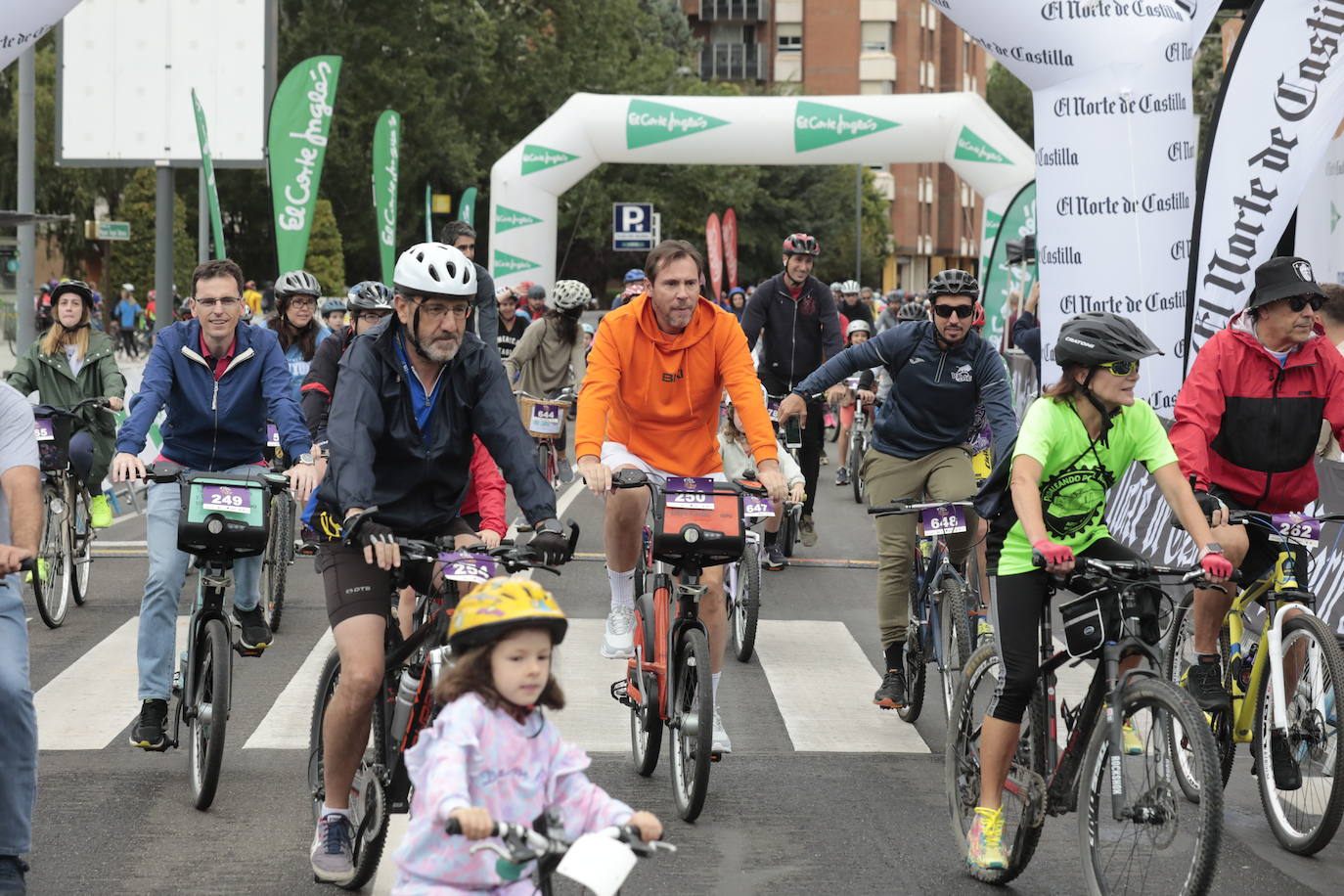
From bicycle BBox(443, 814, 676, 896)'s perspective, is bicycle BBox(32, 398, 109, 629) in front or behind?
behind

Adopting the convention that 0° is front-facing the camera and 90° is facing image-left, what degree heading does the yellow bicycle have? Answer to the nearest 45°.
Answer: approximately 315°

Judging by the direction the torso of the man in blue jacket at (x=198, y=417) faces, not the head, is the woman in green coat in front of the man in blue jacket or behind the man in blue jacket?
behind

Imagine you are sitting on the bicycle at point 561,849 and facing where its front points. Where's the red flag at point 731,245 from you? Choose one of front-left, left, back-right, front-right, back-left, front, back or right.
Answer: back-left

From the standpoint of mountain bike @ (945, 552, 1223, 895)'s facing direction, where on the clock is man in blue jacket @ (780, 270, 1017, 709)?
The man in blue jacket is roughly at 7 o'clock from the mountain bike.

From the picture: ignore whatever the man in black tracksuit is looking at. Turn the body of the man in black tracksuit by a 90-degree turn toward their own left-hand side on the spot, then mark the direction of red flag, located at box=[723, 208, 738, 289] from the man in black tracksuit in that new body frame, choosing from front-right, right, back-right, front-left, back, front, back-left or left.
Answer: left

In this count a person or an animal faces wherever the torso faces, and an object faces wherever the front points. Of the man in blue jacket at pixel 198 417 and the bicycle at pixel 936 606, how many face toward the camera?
2

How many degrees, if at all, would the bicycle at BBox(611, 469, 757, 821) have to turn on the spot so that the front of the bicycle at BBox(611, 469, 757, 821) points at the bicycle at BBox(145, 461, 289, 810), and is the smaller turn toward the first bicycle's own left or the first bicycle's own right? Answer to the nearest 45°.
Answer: approximately 90° to the first bicycle's own right

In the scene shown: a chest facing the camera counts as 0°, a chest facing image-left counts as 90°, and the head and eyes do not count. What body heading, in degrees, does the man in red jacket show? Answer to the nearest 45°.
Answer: approximately 315°

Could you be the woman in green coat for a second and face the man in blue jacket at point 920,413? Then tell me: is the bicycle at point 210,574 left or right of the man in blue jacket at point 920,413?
right
